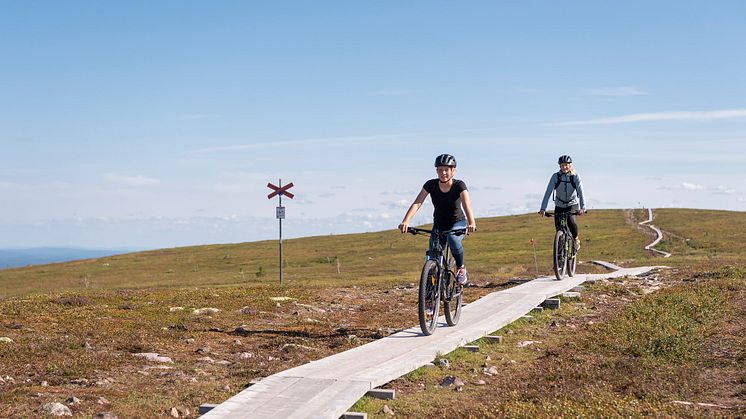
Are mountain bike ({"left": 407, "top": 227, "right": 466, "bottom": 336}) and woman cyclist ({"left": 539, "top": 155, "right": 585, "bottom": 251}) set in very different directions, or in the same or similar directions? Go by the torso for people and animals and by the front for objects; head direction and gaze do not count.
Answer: same or similar directions

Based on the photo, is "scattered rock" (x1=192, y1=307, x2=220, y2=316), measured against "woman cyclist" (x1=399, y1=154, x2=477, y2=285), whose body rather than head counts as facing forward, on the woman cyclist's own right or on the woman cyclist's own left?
on the woman cyclist's own right

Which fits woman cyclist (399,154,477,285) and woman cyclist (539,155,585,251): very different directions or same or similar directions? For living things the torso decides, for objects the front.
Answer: same or similar directions

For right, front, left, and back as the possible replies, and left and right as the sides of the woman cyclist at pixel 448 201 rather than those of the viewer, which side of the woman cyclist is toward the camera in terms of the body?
front

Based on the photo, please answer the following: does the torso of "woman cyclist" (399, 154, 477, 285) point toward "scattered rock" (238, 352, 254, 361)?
no

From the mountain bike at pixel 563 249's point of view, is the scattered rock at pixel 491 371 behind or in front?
in front

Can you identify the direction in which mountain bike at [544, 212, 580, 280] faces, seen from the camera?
facing the viewer

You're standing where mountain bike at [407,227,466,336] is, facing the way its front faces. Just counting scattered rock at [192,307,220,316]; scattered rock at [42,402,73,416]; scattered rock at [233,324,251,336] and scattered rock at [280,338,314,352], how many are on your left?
0

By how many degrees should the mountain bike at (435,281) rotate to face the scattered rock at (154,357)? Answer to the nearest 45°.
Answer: approximately 90° to its right

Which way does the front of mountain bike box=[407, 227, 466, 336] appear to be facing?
toward the camera

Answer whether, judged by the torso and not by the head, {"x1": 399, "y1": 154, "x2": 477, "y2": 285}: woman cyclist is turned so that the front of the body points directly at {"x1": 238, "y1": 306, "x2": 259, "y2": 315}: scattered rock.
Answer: no

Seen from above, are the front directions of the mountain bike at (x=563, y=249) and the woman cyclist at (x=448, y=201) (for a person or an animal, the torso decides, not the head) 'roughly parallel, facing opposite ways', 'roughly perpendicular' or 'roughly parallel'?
roughly parallel

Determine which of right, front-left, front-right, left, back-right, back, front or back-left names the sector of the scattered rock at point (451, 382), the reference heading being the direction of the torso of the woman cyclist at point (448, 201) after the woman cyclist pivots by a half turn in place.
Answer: back

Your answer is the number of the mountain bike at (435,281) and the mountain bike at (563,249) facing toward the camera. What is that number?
2

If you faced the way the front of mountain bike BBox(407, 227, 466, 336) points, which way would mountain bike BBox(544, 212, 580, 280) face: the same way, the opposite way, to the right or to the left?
the same way

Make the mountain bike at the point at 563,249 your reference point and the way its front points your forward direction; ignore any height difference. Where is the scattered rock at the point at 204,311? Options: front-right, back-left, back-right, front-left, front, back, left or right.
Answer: front-right

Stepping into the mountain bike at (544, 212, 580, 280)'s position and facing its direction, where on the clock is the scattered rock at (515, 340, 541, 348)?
The scattered rock is roughly at 12 o'clock from the mountain bike.

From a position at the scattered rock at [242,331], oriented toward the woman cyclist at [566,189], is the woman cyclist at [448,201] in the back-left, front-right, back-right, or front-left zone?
front-right

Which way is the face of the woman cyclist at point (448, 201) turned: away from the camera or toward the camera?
toward the camera
